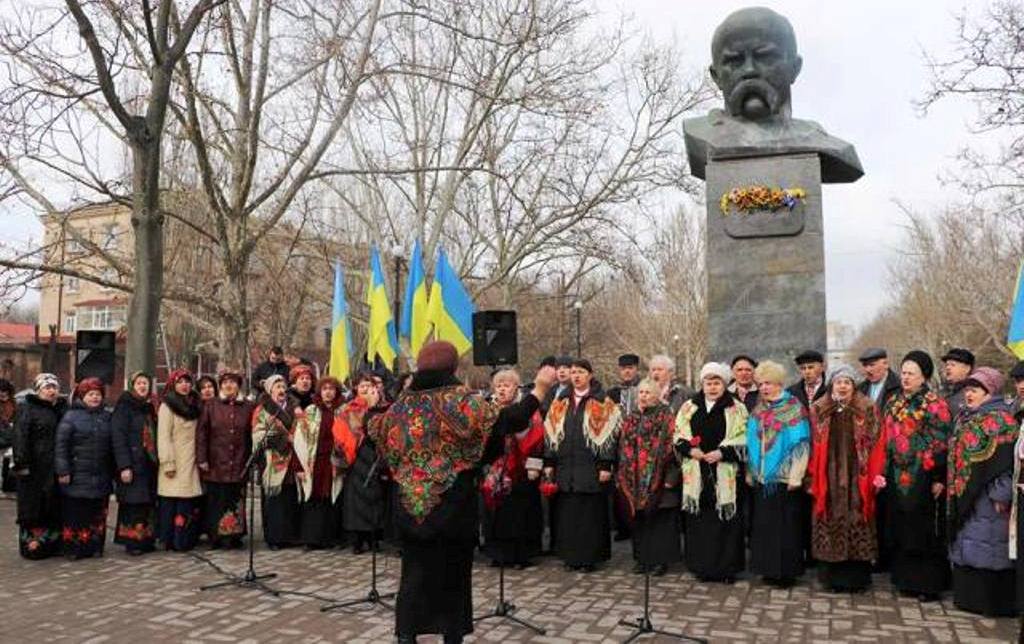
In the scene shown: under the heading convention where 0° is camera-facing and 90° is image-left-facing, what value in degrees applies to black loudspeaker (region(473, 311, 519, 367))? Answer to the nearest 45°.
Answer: approximately 0°

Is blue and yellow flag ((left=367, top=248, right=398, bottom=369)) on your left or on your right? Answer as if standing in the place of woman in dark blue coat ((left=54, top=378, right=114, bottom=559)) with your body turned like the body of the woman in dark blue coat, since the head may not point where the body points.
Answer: on your left

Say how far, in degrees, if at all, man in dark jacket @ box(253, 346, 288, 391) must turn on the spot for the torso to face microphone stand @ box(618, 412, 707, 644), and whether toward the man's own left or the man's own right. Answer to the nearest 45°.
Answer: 0° — they already face it

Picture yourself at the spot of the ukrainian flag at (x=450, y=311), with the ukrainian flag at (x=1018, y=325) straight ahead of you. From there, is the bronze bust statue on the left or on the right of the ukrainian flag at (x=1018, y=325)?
left

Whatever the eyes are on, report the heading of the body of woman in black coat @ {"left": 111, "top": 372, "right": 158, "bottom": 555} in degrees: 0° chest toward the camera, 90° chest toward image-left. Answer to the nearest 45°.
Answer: approximately 315°

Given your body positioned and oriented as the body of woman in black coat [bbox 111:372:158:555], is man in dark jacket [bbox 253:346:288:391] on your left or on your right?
on your left
